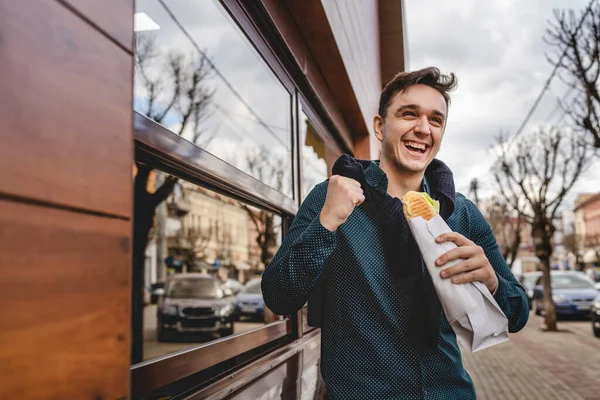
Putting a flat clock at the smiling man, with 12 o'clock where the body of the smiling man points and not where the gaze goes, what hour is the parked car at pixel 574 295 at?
The parked car is roughly at 8 o'clock from the smiling man.

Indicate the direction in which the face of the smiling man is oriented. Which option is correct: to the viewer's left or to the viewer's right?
to the viewer's right

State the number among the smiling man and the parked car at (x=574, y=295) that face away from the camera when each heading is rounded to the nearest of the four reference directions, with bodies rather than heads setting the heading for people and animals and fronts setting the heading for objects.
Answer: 0

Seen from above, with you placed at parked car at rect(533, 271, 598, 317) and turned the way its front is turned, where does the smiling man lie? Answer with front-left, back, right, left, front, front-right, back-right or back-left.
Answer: front-right

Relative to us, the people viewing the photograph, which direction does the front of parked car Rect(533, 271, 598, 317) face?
facing the viewer and to the right of the viewer
